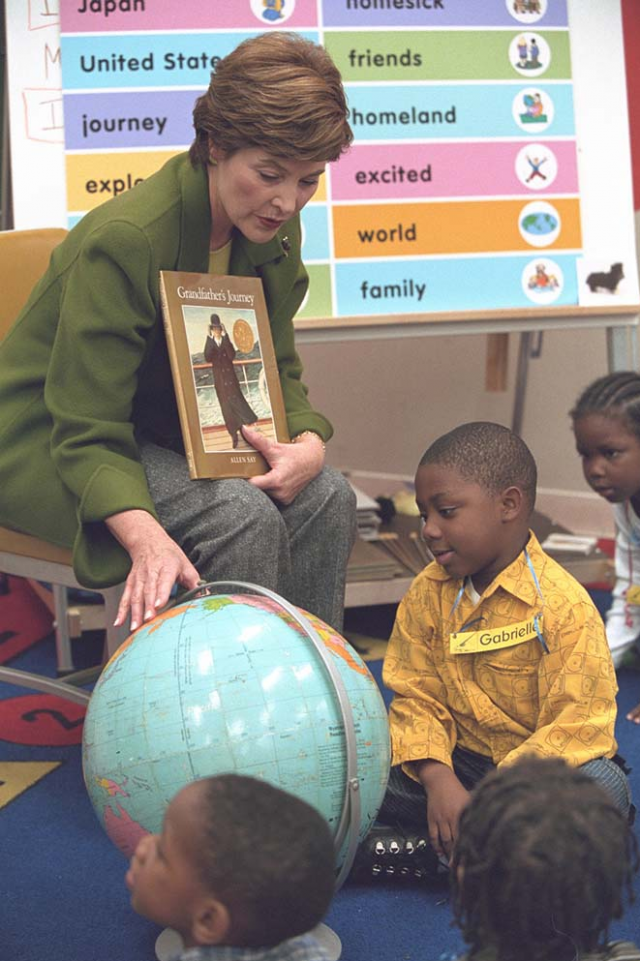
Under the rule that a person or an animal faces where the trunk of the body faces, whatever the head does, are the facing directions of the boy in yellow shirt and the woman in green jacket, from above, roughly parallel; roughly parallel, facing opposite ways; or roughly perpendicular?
roughly perpendicular

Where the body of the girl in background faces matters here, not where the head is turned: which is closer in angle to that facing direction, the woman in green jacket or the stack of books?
the woman in green jacket

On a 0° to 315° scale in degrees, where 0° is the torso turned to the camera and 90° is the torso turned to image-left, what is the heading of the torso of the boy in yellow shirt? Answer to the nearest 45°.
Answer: approximately 45°

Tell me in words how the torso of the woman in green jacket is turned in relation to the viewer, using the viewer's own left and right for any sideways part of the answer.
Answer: facing the viewer and to the right of the viewer

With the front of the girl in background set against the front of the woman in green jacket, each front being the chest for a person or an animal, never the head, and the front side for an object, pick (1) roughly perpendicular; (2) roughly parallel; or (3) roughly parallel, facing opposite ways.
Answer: roughly perpendicular

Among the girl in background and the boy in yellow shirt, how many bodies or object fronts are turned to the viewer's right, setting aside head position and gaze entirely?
0

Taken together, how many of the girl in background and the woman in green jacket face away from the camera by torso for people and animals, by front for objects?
0
